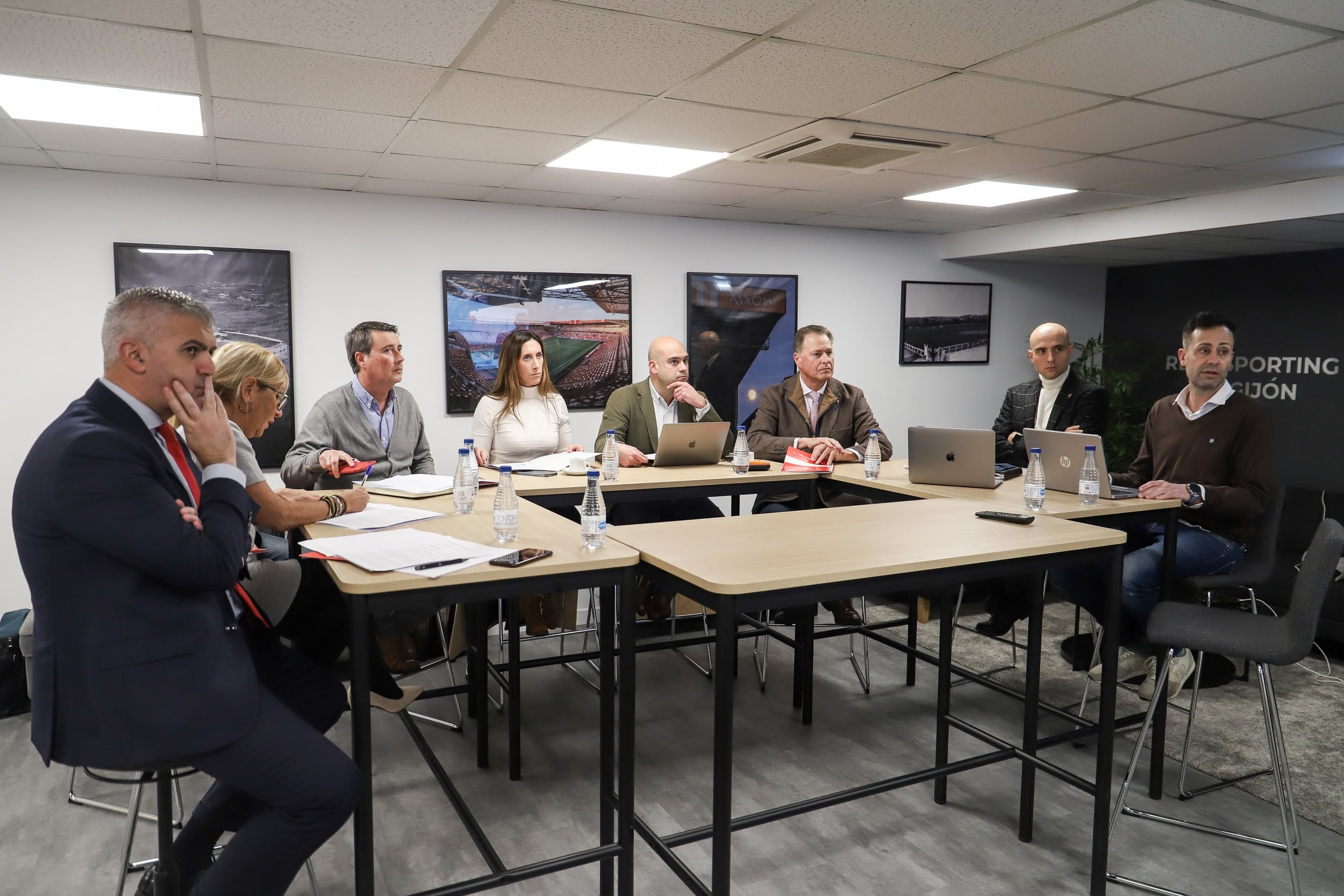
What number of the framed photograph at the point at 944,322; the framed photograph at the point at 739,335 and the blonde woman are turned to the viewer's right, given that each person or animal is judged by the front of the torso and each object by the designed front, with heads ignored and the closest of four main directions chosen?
1

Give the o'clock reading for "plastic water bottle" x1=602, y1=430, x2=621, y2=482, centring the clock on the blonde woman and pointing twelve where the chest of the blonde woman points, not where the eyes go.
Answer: The plastic water bottle is roughly at 11 o'clock from the blonde woman.

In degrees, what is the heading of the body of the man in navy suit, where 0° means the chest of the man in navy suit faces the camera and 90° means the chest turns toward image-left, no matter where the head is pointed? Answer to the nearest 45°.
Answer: approximately 270°

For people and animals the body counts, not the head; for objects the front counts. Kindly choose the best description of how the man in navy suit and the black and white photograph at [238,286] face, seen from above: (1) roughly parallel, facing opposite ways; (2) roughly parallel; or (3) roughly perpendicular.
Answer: roughly perpendicular

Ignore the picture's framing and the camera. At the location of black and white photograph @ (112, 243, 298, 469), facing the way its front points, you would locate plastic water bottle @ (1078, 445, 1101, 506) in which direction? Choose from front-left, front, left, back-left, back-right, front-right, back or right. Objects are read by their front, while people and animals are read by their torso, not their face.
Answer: front-left

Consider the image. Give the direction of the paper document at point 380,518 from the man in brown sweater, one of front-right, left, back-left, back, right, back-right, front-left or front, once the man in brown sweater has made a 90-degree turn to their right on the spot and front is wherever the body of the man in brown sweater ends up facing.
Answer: left

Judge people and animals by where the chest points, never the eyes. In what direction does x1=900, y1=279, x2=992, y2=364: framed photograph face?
toward the camera

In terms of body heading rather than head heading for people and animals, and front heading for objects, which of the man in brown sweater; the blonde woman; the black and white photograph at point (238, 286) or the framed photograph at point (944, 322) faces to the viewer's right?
the blonde woman

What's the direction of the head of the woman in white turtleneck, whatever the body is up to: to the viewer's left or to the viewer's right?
to the viewer's right

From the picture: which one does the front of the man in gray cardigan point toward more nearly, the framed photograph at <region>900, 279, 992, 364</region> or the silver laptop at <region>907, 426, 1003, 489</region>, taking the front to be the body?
the silver laptop

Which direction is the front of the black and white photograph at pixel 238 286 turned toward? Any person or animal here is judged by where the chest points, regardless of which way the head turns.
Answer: toward the camera

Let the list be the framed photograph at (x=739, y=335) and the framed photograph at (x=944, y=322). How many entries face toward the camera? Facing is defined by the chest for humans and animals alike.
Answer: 2

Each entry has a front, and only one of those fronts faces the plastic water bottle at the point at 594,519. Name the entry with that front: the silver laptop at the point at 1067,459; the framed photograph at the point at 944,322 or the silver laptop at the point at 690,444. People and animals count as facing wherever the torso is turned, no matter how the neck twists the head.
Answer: the framed photograph

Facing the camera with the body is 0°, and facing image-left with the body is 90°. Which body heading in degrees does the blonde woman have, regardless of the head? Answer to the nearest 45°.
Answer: approximately 270°

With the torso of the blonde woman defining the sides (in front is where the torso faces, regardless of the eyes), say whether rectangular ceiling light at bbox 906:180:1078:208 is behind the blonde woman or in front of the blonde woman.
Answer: in front

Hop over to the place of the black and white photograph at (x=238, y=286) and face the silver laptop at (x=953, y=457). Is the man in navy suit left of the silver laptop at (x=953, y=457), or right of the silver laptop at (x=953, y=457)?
right

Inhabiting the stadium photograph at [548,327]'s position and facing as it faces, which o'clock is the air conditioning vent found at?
The air conditioning vent is roughly at 11 o'clock from the stadium photograph.
